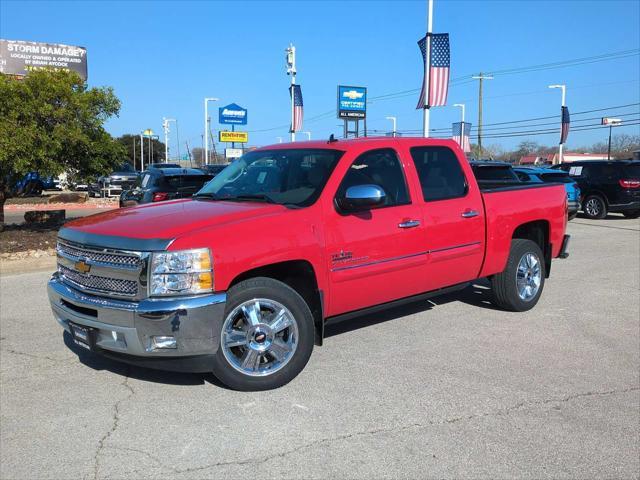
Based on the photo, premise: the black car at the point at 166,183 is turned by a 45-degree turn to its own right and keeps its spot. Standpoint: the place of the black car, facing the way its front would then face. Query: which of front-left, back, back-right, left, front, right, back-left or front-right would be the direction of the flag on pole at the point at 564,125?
front-right

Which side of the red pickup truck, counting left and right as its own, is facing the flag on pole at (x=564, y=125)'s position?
back

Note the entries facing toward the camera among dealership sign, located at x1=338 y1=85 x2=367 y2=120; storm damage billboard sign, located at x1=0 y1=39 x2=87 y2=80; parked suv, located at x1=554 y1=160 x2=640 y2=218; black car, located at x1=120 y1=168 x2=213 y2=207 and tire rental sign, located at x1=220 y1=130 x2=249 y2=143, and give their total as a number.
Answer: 3

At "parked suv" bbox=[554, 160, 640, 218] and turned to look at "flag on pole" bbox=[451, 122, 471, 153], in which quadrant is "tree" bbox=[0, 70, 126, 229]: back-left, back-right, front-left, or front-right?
back-left

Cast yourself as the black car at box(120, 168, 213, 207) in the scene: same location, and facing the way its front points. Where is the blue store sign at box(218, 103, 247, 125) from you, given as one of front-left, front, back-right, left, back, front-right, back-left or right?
front-right

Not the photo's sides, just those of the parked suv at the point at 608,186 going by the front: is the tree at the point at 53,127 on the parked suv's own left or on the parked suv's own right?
on the parked suv's own left

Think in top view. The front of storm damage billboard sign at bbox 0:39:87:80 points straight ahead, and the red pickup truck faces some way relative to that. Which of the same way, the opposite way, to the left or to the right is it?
to the right

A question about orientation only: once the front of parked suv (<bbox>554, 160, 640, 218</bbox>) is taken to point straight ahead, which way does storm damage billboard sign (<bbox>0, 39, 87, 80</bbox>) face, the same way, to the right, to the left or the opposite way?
the opposite way

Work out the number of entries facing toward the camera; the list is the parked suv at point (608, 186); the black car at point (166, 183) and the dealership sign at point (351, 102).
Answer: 1
